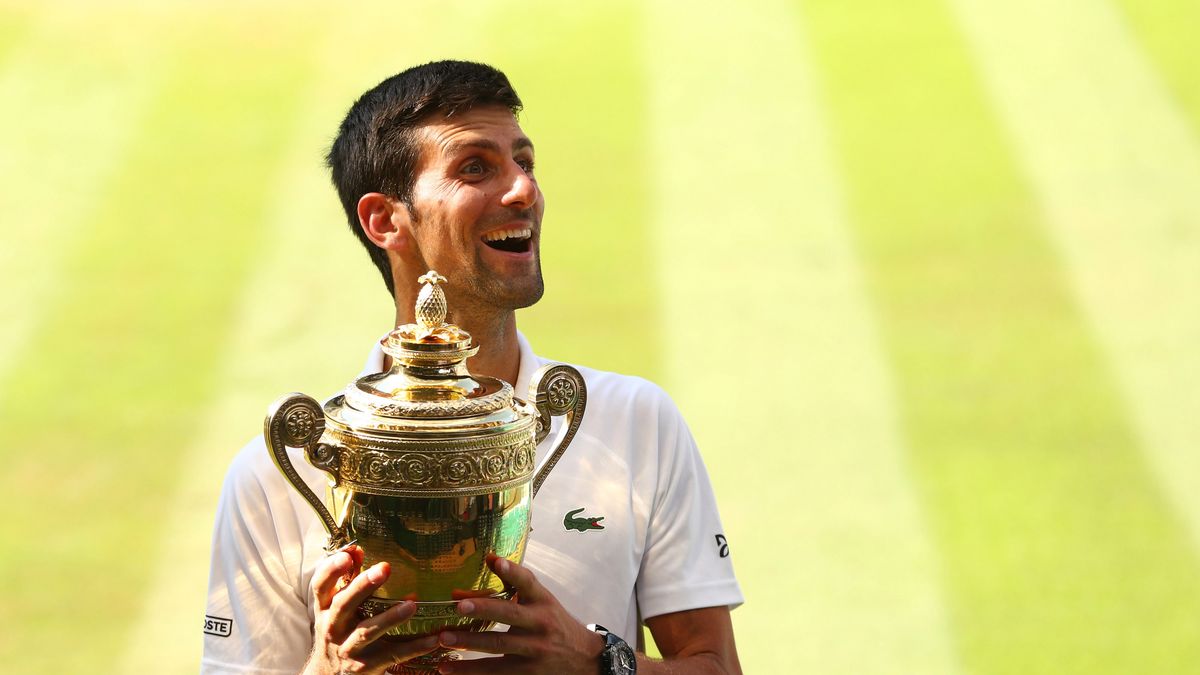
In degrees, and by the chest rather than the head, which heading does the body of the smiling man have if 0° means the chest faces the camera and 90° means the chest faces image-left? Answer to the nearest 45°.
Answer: approximately 0°
